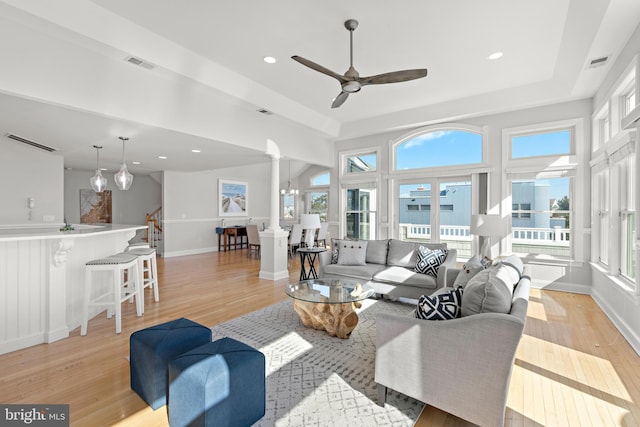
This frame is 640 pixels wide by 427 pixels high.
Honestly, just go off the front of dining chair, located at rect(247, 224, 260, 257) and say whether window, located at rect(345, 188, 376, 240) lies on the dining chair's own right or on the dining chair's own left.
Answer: on the dining chair's own right

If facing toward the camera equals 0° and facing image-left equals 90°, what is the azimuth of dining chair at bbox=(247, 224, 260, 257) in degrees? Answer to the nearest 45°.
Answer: approximately 225°

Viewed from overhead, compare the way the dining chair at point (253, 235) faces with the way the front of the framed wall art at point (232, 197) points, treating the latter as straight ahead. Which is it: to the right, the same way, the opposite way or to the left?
to the left

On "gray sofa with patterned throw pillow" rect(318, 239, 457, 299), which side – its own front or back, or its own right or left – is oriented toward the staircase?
right

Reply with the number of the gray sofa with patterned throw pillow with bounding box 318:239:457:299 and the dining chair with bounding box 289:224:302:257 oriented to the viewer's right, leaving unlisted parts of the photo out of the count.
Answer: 0

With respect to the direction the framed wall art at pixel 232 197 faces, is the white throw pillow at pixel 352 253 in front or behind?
in front

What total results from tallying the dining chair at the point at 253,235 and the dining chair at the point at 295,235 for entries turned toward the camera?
0

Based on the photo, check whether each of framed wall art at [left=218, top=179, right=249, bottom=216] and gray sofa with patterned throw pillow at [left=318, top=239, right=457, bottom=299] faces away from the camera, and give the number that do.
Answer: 0

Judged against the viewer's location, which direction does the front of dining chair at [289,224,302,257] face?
facing away from the viewer and to the left of the viewer

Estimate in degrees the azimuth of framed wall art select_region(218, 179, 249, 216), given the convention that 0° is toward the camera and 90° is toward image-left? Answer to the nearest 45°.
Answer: approximately 315°

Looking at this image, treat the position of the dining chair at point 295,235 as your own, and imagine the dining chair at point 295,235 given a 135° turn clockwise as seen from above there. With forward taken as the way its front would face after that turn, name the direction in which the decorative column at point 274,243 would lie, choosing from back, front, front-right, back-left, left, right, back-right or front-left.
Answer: right

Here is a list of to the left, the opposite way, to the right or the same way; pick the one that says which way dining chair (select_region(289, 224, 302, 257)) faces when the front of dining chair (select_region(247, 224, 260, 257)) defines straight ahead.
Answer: to the left
